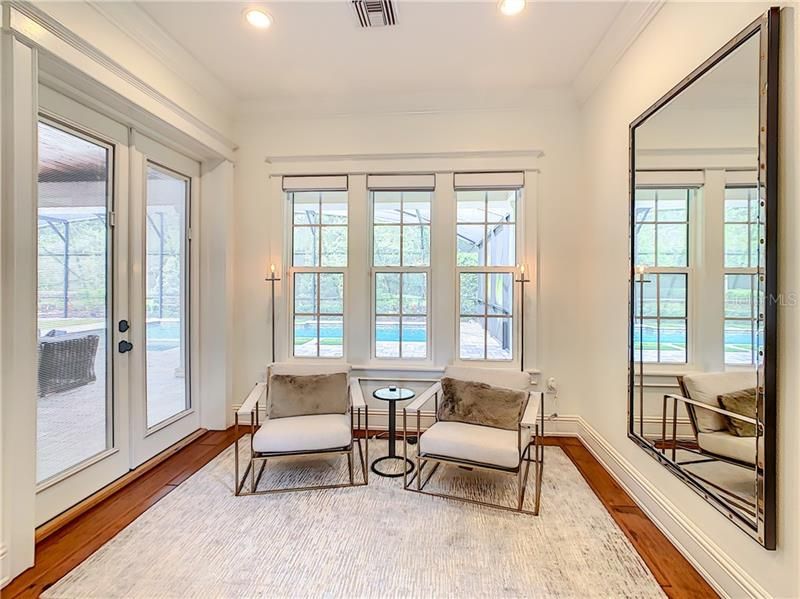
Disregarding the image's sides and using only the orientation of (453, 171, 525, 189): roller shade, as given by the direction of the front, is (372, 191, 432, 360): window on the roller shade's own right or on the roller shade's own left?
on the roller shade's own right

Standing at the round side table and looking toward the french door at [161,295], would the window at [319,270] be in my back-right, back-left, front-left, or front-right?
front-right

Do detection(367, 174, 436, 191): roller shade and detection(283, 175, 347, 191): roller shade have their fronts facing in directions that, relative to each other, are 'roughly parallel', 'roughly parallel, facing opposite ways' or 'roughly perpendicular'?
roughly parallel

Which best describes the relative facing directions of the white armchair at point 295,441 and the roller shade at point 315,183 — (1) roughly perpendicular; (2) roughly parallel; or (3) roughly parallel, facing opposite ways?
roughly parallel

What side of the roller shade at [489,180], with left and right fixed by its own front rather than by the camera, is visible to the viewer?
front

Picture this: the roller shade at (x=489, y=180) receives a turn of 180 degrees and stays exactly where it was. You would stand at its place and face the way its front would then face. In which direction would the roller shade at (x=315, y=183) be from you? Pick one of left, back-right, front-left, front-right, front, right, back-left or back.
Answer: left

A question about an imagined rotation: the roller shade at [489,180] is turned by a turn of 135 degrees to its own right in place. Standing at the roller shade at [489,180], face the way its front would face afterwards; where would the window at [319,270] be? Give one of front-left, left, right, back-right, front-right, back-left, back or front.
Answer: front-left

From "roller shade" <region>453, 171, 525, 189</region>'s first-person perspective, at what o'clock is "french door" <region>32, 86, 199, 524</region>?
The french door is roughly at 2 o'clock from the roller shade.

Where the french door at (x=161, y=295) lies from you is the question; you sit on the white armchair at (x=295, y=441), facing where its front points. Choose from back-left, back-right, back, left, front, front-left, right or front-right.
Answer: back-right

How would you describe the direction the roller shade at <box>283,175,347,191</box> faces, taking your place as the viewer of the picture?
facing the viewer

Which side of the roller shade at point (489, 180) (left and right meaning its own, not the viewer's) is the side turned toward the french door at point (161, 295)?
right

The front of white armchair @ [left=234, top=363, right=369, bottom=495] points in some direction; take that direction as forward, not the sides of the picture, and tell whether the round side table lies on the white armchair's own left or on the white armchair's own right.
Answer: on the white armchair's own left

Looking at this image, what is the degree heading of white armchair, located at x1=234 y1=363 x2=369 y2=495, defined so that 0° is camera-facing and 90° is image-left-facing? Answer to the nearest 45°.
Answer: approximately 0°
